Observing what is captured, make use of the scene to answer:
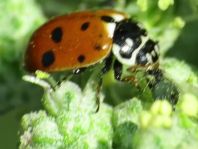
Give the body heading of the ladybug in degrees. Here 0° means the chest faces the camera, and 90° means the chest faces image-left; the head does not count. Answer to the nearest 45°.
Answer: approximately 270°
